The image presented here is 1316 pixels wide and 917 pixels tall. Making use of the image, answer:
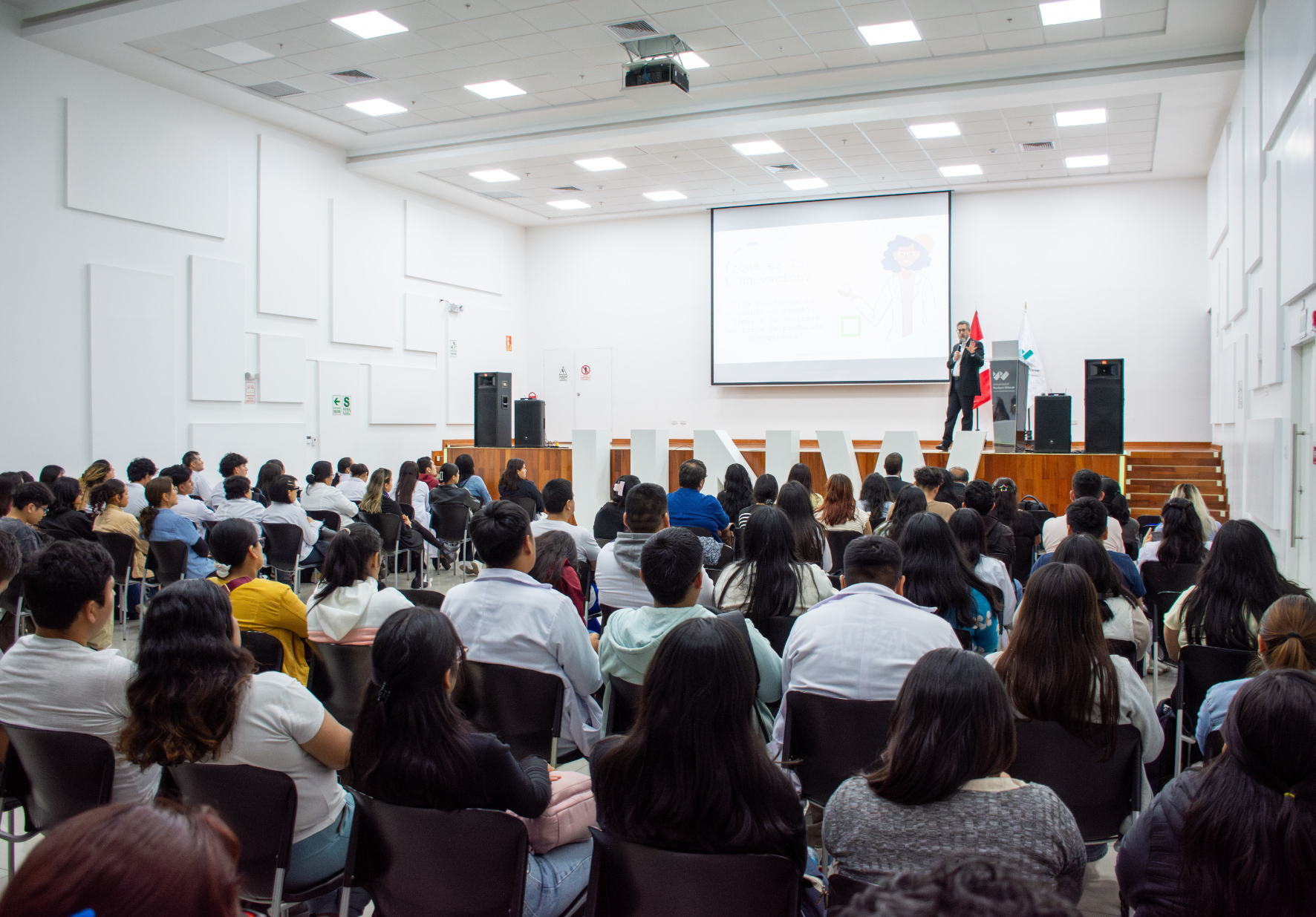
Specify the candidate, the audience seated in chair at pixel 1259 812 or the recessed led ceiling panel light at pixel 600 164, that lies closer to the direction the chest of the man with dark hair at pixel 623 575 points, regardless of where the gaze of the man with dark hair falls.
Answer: the recessed led ceiling panel light

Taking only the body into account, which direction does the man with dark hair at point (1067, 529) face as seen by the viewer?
away from the camera

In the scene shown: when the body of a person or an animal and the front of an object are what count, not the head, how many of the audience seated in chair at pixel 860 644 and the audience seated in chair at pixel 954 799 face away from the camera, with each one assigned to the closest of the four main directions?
2

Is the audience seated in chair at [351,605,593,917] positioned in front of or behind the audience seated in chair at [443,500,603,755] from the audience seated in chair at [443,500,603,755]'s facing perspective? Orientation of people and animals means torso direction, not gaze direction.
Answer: behind

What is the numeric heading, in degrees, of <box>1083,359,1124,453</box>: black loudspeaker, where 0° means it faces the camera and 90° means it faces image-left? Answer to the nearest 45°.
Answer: approximately 0°

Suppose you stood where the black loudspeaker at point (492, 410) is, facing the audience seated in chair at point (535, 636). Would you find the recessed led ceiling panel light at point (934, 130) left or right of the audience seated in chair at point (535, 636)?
left

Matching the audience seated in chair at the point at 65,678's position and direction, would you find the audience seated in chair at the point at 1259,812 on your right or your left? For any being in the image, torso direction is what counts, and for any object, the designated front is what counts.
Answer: on your right

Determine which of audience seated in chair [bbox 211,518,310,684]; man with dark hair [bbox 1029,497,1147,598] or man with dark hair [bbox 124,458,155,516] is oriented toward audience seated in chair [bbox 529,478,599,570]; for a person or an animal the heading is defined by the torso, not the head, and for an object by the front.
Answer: audience seated in chair [bbox 211,518,310,684]

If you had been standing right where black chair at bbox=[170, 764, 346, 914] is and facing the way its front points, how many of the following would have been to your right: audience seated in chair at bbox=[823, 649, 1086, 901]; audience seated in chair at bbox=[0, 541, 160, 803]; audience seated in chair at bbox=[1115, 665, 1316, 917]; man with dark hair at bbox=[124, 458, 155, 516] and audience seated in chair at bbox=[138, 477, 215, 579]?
2

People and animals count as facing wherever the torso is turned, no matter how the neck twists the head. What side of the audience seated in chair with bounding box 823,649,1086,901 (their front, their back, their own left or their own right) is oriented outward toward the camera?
back

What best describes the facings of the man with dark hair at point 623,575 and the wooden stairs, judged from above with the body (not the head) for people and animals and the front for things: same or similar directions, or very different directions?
very different directions

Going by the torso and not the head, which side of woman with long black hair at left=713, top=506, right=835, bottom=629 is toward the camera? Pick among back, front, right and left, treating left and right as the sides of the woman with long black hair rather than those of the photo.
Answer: back

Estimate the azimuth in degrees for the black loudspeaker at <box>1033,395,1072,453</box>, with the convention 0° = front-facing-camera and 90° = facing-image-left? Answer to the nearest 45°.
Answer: approximately 0°

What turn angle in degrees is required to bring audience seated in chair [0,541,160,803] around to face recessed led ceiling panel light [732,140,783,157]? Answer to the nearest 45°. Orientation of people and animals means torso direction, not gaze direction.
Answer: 0° — they already face it

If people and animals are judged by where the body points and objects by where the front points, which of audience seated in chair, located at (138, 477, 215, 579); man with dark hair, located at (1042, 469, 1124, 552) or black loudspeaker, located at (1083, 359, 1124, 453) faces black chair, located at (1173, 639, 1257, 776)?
the black loudspeaker
